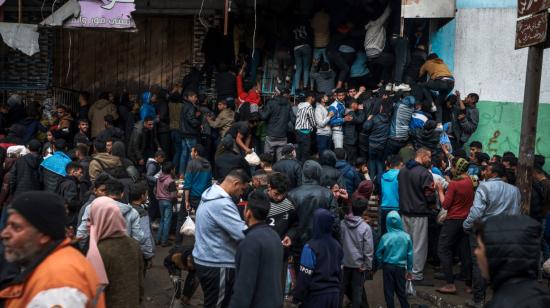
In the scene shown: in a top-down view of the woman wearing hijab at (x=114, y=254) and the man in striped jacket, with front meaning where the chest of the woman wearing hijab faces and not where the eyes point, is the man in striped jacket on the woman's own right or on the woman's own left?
on the woman's own right

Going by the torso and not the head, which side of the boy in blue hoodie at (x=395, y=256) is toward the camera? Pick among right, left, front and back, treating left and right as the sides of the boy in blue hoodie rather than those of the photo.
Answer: back

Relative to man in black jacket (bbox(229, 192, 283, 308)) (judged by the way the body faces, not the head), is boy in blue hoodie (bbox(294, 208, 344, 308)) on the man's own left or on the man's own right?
on the man's own right

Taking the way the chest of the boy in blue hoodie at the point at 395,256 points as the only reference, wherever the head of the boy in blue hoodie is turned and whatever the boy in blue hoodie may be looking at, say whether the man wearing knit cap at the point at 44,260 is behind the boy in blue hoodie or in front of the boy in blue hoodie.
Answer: behind

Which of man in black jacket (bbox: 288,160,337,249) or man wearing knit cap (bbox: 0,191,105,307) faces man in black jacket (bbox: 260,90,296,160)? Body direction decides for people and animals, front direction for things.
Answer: man in black jacket (bbox: 288,160,337,249)

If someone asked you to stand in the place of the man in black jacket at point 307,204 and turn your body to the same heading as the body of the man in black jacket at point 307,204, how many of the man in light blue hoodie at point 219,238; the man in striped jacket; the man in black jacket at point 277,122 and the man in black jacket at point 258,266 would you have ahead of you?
2

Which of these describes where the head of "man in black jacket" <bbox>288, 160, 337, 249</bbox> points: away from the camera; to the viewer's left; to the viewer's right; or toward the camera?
away from the camera

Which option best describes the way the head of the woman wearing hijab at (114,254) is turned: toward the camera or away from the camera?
away from the camera

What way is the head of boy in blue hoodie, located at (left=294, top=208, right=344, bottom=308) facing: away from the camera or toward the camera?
away from the camera

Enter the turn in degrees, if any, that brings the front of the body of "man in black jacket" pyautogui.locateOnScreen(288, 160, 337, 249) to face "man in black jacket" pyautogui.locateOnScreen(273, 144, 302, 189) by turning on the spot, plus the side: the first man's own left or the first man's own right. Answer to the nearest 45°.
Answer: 0° — they already face them

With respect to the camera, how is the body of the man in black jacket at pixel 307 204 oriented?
away from the camera
